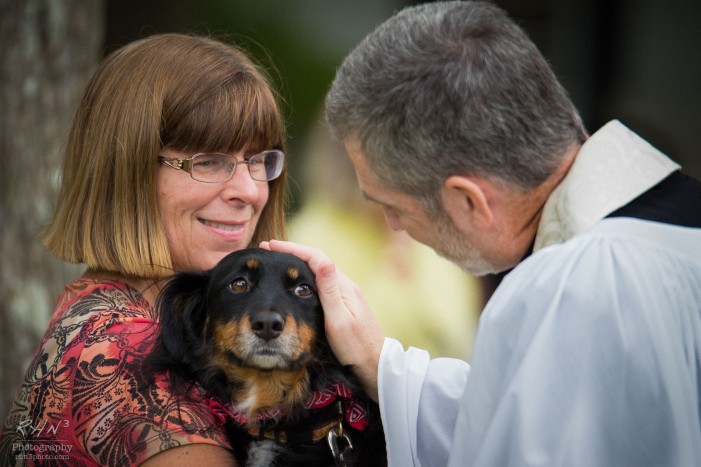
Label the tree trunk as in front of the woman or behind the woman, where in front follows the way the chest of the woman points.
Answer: behind

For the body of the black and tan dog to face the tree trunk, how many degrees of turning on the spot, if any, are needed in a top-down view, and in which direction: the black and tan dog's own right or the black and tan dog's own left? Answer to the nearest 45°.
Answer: approximately 135° to the black and tan dog's own right

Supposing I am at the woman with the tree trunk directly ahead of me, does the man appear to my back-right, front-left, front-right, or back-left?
back-right

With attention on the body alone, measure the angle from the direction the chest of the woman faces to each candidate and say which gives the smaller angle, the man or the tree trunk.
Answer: the man

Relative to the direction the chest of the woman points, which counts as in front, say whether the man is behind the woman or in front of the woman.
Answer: in front

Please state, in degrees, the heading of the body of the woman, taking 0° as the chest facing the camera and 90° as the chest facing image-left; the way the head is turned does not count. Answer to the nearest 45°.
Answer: approximately 315°

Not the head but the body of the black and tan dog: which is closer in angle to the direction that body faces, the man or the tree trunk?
the man

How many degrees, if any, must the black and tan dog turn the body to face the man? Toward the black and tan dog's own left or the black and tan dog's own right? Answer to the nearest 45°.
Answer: approximately 45° to the black and tan dog's own left

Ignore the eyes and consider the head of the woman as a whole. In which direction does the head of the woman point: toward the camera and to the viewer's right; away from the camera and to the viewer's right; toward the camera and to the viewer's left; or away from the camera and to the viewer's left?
toward the camera and to the viewer's right
